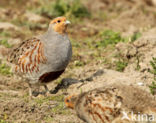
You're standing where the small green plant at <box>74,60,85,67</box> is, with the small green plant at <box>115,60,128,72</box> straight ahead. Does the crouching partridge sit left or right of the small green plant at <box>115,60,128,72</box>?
right

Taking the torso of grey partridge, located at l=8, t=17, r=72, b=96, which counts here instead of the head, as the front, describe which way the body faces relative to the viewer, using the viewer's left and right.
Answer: facing the viewer and to the right of the viewer

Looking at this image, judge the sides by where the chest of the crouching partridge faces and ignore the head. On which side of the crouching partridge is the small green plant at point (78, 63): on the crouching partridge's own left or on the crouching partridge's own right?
on the crouching partridge's own right

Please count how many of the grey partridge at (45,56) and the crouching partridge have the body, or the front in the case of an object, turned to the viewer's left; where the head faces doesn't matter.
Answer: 1

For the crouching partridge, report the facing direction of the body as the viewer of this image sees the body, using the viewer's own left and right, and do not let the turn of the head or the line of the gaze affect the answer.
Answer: facing to the left of the viewer
